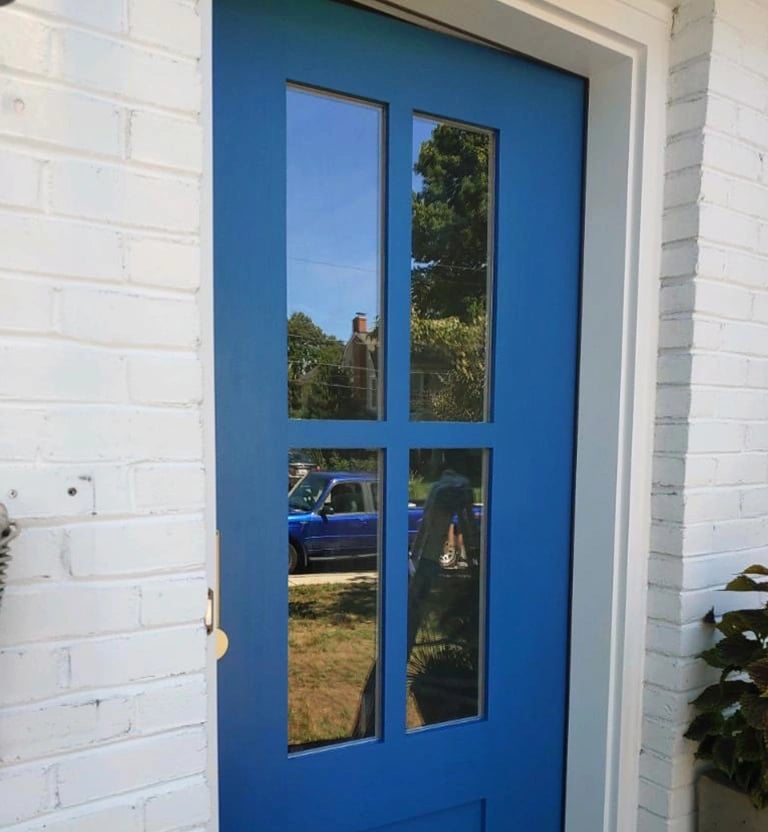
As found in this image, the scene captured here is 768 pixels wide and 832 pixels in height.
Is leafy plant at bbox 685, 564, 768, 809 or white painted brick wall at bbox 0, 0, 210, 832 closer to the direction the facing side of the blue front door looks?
the leafy plant

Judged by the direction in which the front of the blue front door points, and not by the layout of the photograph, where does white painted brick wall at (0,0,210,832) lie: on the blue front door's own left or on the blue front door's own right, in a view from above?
on the blue front door's own right

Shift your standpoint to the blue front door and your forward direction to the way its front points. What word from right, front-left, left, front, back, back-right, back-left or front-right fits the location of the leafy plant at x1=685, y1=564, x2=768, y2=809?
front-left

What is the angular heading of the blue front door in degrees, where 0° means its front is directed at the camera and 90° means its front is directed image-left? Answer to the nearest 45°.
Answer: approximately 315°
